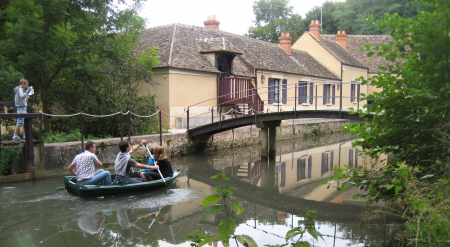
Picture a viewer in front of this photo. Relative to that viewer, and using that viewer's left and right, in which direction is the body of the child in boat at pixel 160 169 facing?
facing to the left of the viewer

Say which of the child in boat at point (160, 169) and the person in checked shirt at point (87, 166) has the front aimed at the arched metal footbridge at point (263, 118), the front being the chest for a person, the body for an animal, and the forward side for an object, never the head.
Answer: the person in checked shirt

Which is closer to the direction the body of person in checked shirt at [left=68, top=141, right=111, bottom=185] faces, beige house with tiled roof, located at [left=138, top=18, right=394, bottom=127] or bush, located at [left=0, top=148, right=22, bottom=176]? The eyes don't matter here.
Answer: the beige house with tiled roof

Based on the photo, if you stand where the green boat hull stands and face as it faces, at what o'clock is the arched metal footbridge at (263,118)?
The arched metal footbridge is roughly at 12 o'clock from the green boat hull.

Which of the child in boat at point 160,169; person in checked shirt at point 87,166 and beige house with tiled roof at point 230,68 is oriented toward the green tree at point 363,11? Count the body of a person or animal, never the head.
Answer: the person in checked shirt

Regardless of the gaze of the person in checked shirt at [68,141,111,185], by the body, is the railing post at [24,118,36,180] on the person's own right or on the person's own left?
on the person's own left

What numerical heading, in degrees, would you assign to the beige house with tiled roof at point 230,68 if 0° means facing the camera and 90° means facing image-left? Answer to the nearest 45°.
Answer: approximately 315°

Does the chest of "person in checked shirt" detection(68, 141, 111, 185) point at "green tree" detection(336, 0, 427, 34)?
yes

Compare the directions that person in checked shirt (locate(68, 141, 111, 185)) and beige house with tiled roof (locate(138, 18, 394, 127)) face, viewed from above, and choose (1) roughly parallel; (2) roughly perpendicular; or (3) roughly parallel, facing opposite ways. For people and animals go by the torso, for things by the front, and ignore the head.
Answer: roughly perpendicular

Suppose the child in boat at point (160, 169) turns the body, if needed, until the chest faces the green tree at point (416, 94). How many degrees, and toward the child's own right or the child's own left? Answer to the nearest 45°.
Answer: approximately 135° to the child's own left

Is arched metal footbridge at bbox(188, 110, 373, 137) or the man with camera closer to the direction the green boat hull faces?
the arched metal footbridge

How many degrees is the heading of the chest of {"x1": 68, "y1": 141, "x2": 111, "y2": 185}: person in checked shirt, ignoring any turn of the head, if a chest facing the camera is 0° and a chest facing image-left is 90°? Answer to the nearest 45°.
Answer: approximately 225°
